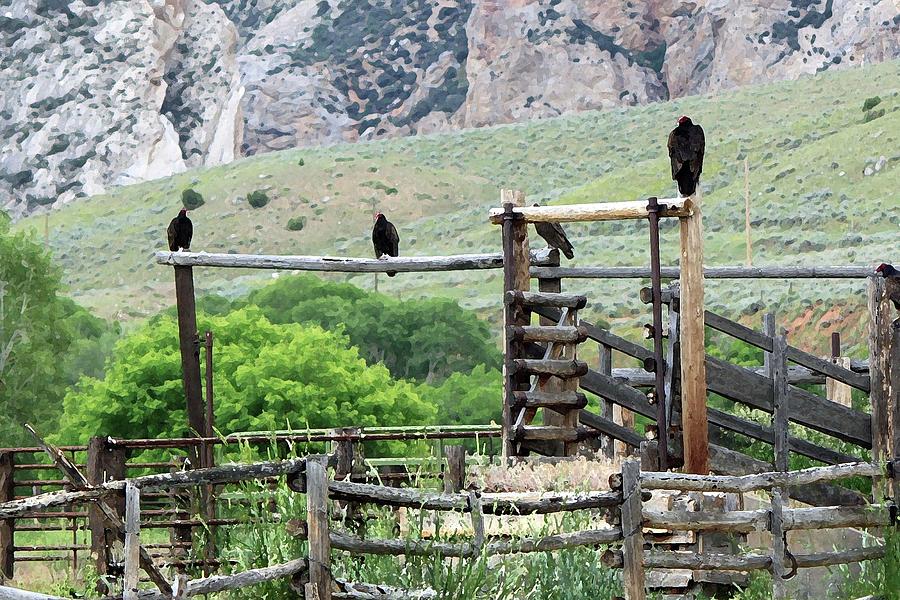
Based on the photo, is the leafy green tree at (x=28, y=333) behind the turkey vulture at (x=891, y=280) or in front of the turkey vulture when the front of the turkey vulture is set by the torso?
in front

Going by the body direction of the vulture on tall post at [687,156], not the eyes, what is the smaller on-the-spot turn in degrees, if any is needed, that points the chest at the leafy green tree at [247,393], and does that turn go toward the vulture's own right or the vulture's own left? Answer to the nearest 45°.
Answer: approximately 45° to the vulture's own left

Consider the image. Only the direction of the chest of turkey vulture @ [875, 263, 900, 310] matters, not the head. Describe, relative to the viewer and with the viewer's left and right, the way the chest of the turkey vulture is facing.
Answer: facing to the left of the viewer

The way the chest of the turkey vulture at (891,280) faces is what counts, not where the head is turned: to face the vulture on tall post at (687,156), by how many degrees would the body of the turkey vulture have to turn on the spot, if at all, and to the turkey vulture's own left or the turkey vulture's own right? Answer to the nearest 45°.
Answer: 0° — it already faces it

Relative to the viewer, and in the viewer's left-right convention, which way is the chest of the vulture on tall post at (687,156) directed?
facing away from the viewer

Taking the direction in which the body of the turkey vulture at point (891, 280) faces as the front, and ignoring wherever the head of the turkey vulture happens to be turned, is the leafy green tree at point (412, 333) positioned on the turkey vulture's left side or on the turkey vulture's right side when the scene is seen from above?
on the turkey vulture's right side

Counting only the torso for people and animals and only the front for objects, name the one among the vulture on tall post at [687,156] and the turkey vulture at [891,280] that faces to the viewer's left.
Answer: the turkey vulture

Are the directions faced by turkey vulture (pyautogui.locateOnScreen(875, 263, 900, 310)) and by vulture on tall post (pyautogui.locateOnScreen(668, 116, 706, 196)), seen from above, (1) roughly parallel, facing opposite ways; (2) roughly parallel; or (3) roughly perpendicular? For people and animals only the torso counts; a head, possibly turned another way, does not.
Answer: roughly perpendicular

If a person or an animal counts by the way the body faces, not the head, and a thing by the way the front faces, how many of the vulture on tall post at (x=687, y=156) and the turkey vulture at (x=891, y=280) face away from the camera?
1

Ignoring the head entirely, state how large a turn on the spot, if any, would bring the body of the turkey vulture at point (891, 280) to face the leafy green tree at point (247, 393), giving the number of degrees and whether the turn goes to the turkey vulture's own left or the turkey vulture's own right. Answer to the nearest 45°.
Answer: approximately 45° to the turkey vulture's own right

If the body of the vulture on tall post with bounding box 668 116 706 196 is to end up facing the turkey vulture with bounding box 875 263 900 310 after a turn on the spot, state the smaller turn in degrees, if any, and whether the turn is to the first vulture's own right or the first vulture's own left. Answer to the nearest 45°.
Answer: approximately 90° to the first vulture's own right

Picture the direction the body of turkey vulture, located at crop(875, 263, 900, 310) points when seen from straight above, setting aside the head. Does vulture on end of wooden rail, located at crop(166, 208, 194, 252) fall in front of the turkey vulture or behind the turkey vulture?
in front

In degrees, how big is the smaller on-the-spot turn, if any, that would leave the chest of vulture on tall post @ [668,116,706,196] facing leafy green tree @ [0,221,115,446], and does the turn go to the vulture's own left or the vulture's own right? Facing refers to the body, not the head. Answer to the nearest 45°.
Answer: approximately 45° to the vulture's own left
